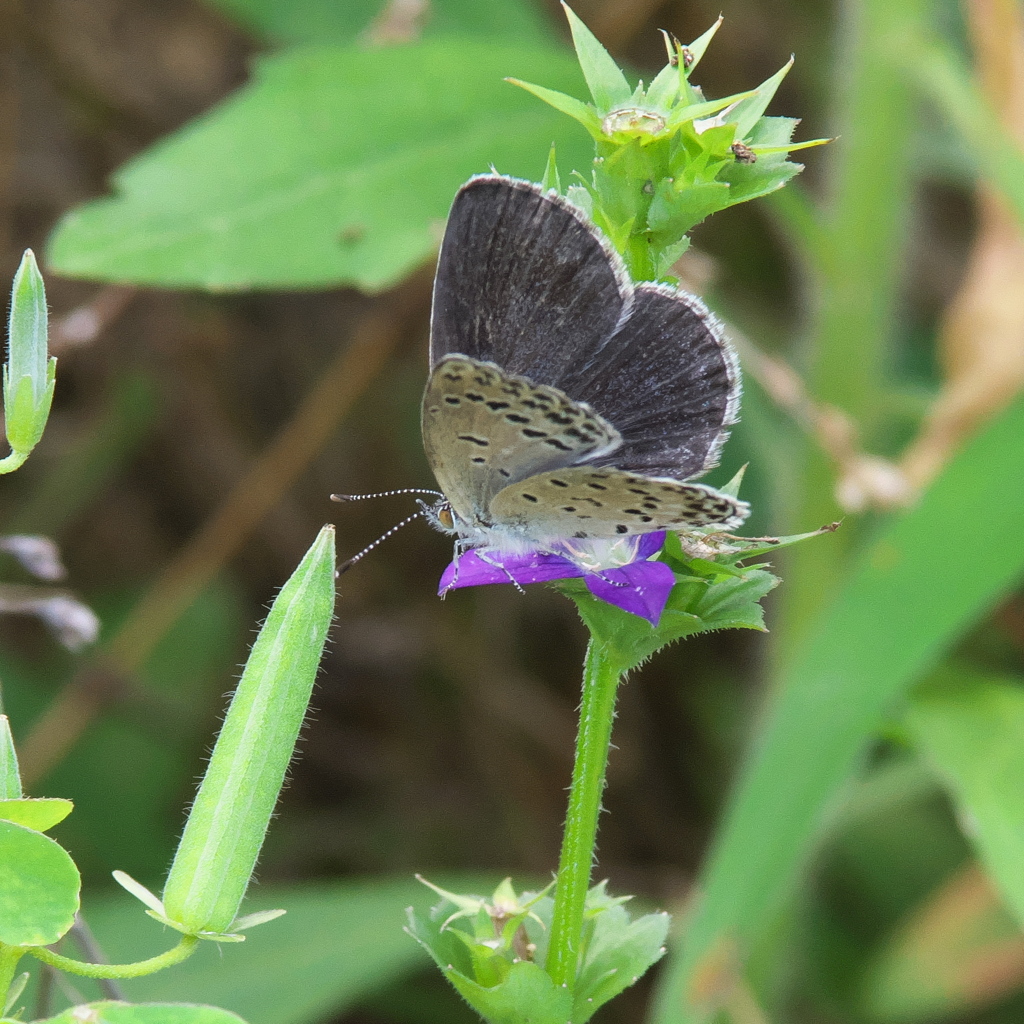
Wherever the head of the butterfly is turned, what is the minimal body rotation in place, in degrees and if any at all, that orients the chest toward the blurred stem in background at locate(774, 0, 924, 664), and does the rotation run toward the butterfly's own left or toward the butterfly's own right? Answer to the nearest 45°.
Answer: approximately 90° to the butterfly's own right

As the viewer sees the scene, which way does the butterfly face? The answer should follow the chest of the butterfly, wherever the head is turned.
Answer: to the viewer's left

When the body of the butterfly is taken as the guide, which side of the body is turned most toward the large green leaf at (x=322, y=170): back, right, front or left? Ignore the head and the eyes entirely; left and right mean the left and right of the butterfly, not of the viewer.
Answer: right

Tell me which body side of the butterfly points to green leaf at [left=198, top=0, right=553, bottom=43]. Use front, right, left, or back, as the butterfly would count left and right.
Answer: right
